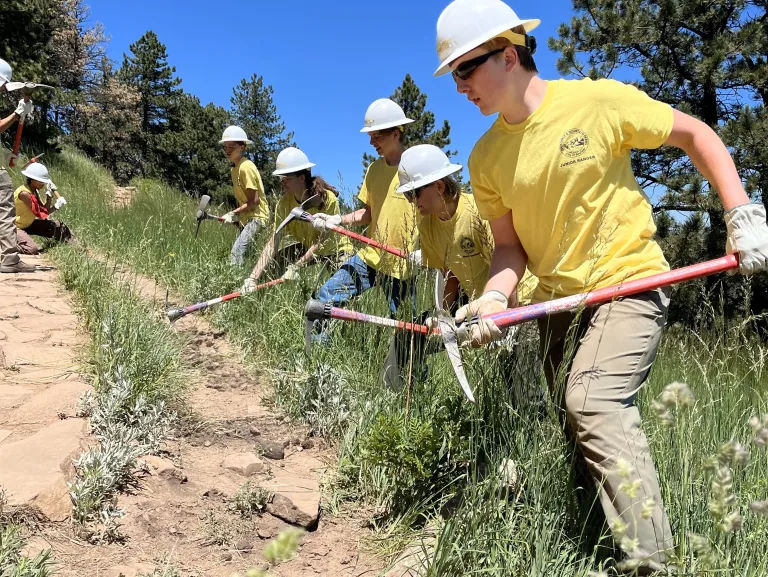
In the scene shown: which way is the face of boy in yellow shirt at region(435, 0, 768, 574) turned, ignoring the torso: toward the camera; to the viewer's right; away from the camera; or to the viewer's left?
to the viewer's left

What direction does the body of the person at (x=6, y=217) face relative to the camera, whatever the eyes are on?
to the viewer's right

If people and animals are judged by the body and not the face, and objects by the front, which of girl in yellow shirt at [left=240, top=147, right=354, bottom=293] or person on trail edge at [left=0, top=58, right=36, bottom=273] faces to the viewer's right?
the person on trail edge

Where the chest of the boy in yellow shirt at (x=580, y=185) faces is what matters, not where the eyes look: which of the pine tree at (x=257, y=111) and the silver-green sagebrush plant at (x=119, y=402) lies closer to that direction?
the silver-green sagebrush plant

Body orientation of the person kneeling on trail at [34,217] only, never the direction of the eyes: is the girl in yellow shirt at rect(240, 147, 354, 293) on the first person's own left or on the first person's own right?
on the first person's own right

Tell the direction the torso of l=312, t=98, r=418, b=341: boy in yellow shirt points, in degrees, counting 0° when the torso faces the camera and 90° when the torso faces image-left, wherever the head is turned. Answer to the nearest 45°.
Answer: approximately 45°

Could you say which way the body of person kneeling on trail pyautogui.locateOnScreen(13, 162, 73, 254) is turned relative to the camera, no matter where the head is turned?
to the viewer's right

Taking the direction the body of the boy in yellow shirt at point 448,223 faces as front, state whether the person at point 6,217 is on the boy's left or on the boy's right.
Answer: on the boy's right

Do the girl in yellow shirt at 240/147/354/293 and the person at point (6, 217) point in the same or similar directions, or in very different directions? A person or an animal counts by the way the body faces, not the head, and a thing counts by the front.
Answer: very different directions

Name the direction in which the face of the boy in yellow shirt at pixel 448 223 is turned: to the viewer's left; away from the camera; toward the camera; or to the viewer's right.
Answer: to the viewer's left

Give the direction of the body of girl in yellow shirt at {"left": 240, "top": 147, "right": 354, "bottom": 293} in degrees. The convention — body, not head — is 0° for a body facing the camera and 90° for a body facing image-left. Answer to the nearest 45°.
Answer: approximately 45°

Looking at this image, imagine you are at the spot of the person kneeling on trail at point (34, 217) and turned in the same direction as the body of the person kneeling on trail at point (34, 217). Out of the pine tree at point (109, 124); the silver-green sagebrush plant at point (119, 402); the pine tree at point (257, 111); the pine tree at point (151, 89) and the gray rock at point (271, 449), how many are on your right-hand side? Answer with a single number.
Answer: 2
